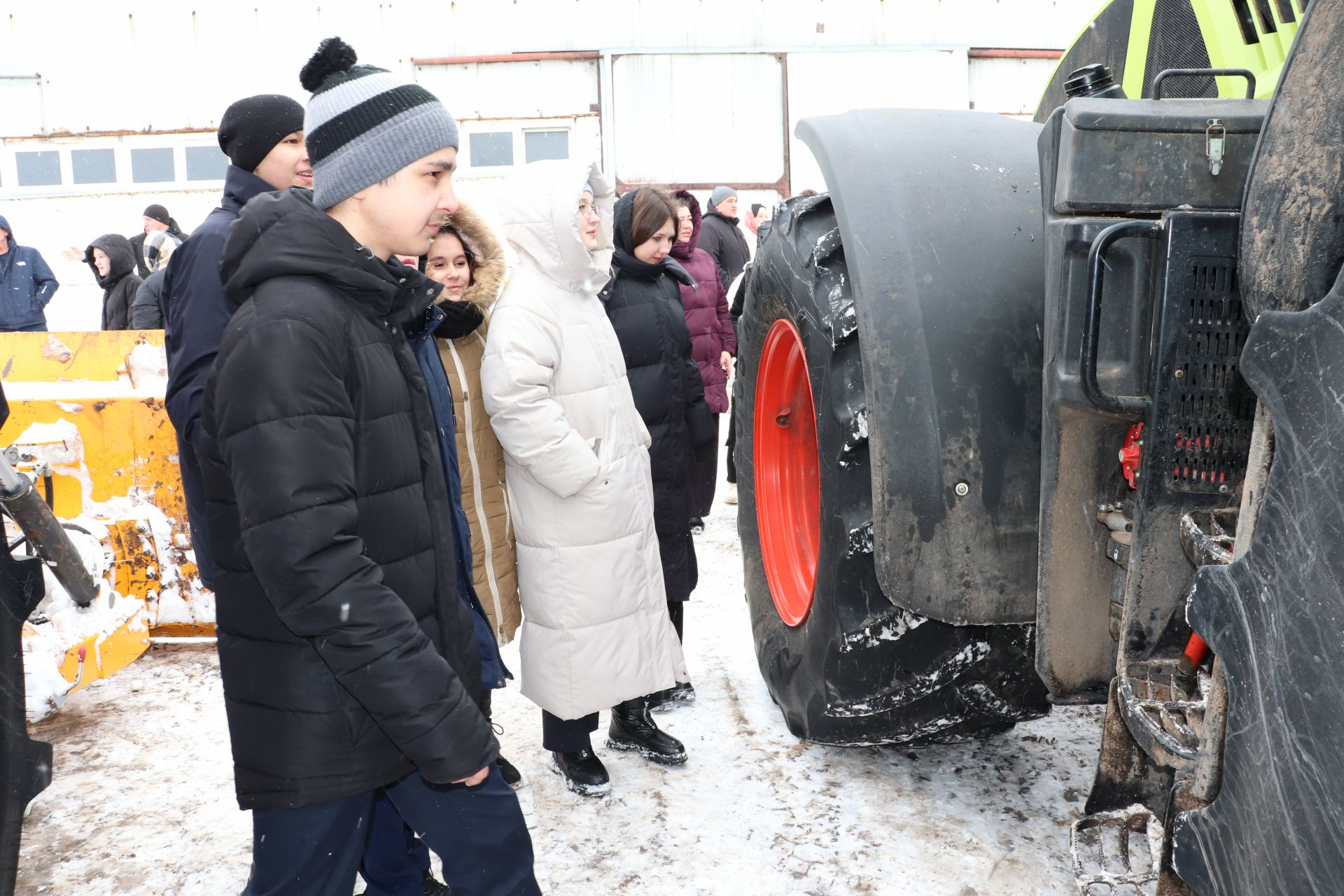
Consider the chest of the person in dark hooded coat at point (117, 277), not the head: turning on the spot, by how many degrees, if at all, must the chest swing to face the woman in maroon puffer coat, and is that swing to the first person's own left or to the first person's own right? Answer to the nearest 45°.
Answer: approximately 90° to the first person's own left

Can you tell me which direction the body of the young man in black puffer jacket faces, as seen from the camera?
to the viewer's right

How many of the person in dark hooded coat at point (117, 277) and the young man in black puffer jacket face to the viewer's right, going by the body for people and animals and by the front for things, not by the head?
1

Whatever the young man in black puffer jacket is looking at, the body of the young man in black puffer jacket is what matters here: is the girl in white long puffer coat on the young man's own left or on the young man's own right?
on the young man's own left

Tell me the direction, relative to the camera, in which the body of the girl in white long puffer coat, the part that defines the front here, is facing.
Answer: to the viewer's right

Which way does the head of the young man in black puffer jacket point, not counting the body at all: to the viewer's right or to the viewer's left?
to the viewer's right

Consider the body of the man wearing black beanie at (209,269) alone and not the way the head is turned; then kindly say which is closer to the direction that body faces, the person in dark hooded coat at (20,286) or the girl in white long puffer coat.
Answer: the girl in white long puffer coat

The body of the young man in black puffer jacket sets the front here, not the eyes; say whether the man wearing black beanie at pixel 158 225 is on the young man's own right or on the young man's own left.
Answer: on the young man's own left

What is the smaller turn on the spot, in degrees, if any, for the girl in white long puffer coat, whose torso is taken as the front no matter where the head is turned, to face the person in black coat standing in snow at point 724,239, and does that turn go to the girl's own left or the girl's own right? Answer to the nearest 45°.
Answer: approximately 90° to the girl's own left

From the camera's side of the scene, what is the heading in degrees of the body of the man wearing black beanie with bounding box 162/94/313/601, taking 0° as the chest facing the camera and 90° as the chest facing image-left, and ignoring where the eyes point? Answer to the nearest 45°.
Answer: approximately 270°

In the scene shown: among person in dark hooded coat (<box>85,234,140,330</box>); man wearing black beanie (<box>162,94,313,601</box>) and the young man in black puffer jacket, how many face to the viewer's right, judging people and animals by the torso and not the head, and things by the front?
2

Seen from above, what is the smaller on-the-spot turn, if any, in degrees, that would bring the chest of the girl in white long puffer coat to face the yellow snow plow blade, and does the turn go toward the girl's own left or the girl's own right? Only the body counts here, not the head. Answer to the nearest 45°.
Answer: approximately 135° to the girl's own left

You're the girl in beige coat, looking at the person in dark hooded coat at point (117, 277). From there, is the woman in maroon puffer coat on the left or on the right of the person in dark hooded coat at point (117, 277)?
right

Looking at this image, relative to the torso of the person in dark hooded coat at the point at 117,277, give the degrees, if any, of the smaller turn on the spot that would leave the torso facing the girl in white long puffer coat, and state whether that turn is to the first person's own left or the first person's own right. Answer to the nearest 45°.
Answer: approximately 45° to the first person's own left

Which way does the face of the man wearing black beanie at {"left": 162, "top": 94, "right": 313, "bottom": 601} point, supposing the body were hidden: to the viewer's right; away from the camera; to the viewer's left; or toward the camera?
to the viewer's right

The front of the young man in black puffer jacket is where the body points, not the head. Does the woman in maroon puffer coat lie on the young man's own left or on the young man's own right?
on the young man's own left

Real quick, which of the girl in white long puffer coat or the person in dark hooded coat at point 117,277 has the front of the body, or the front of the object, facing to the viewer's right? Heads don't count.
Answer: the girl in white long puffer coat
